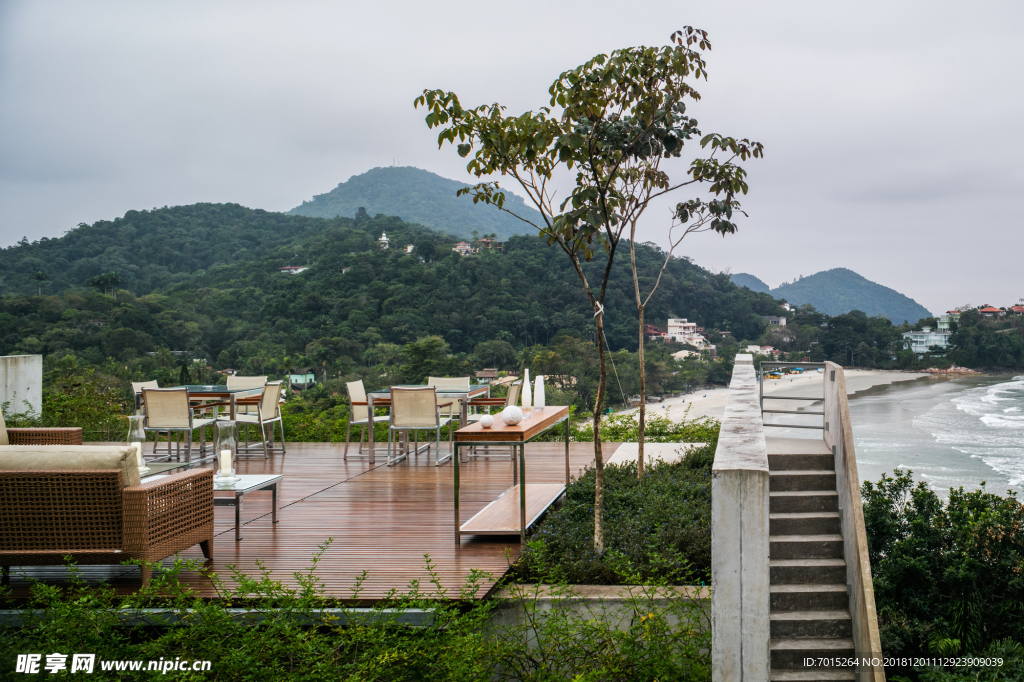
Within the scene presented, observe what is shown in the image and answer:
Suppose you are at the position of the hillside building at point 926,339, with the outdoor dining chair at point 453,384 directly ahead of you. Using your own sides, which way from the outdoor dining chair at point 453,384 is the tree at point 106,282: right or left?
right

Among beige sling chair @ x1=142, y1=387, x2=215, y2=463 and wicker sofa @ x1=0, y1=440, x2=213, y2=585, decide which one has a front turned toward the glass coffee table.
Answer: the wicker sofa

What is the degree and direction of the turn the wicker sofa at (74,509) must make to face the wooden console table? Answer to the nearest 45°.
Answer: approximately 45° to its right

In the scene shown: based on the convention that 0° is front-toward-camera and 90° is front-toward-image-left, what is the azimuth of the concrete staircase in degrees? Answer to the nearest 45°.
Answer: approximately 0°

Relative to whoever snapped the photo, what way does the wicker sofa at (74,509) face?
facing away from the viewer and to the right of the viewer

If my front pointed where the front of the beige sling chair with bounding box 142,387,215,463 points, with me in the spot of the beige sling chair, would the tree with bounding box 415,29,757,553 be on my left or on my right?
on my right

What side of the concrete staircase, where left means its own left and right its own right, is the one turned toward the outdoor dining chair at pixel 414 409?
right
